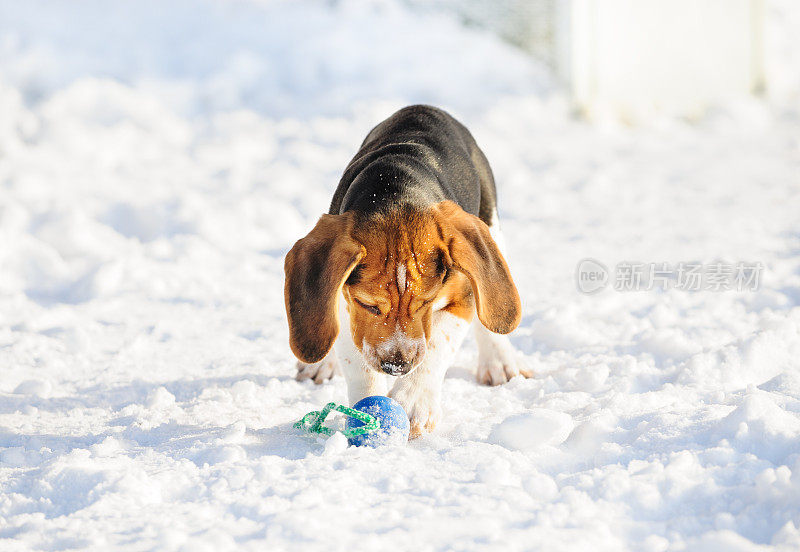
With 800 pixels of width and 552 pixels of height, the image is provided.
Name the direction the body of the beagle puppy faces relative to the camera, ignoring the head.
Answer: toward the camera
